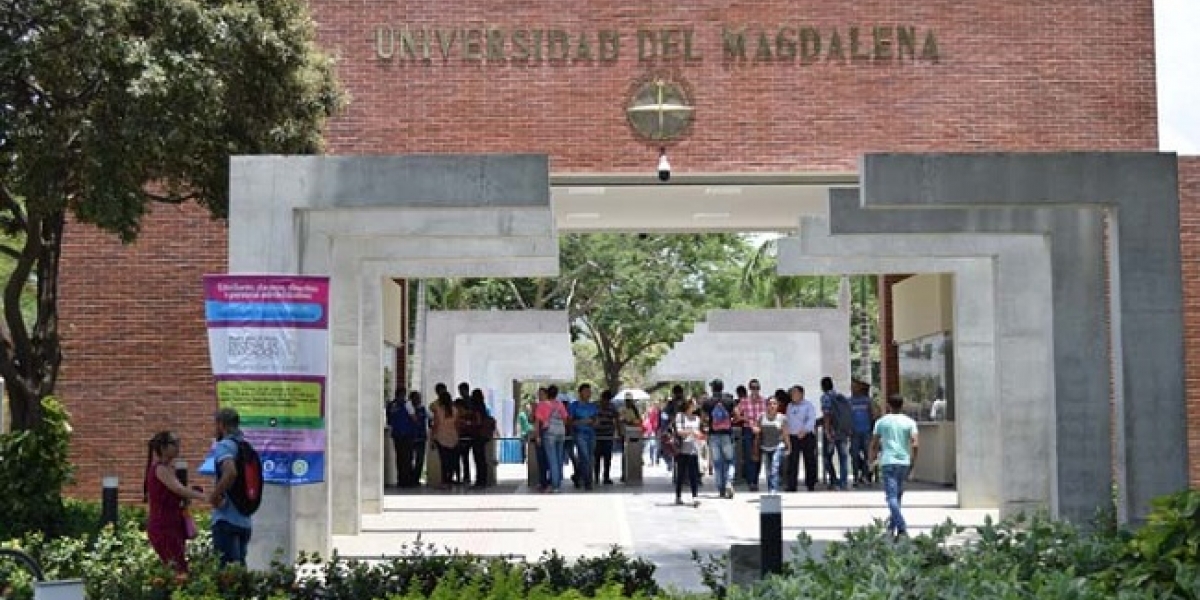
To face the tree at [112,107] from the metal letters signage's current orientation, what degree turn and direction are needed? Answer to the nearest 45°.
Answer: approximately 45° to its right

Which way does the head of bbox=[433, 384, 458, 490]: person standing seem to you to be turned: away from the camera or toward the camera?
away from the camera

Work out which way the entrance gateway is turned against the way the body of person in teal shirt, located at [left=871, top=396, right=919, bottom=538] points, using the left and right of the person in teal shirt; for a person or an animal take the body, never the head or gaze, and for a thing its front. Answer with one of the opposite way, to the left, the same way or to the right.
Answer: the opposite way

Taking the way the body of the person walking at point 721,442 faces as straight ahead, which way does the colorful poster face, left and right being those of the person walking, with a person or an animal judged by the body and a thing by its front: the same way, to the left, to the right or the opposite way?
the opposite way

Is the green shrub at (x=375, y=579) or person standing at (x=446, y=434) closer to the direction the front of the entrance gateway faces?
the green shrub

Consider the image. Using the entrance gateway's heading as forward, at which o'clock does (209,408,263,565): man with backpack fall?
The man with backpack is roughly at 2 o'clock from the entrance gateway.

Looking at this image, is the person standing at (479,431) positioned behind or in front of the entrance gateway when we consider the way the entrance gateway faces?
behind

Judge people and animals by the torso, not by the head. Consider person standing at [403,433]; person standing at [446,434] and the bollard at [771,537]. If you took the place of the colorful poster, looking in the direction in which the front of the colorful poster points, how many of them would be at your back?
2
